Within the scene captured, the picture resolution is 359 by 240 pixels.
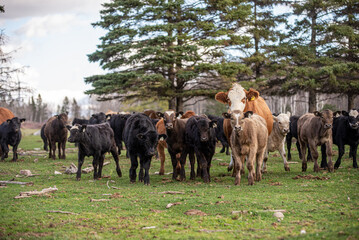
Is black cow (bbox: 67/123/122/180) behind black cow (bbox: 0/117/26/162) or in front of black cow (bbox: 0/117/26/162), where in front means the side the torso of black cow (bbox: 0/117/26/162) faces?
in front

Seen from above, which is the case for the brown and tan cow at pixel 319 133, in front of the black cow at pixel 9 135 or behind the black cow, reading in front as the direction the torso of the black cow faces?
in front

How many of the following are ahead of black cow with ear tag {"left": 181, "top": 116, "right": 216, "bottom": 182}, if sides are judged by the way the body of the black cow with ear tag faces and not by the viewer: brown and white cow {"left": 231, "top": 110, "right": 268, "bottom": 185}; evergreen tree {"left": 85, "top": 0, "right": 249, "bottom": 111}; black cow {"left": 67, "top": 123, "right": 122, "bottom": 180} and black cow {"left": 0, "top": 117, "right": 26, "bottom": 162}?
1

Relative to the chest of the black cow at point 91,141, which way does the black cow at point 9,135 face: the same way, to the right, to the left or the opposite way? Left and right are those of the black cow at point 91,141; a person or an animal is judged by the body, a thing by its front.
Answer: to the left

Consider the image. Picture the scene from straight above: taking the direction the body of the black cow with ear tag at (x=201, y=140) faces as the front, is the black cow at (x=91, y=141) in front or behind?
behind

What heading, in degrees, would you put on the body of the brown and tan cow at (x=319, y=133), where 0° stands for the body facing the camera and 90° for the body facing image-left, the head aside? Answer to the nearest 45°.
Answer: approximately 315°

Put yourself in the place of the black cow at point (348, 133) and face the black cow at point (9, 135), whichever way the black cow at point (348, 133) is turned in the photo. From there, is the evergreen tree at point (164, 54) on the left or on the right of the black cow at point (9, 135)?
right

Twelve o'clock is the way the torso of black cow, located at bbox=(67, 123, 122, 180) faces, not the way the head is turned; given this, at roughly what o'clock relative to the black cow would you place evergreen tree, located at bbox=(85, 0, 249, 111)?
The evergreen tree is roughly at 5 o'clock from the black cow.

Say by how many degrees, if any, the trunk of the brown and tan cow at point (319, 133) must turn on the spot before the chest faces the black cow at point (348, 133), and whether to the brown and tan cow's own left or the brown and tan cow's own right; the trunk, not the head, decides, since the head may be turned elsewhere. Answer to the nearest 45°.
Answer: approximately 90° to the brown and tan cow's own left

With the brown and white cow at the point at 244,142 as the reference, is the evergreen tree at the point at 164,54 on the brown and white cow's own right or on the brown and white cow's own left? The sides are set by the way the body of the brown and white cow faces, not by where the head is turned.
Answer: on the brown and white cow's own right

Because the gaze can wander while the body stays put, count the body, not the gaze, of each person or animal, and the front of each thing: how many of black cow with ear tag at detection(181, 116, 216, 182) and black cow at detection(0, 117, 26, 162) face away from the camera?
0

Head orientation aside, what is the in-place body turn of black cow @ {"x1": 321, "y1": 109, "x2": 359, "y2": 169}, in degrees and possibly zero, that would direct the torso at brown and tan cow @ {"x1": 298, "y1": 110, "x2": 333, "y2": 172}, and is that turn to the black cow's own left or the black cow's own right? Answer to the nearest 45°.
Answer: approximately 90° to the black cow's own right

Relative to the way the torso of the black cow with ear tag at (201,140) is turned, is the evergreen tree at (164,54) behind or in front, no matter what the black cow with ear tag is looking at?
behind
